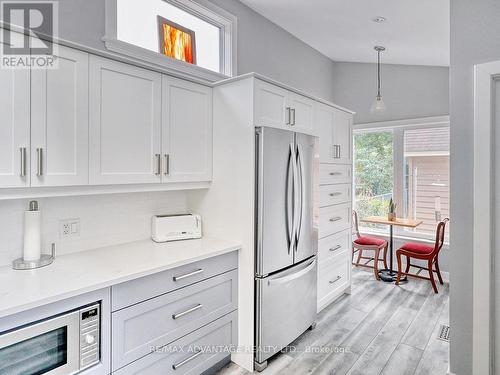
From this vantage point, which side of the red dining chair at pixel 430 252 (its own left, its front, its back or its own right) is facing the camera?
left

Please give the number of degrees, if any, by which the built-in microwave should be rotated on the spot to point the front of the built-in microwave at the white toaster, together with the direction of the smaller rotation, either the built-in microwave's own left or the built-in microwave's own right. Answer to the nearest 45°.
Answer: approximately 90° to the built-in microwave's own left

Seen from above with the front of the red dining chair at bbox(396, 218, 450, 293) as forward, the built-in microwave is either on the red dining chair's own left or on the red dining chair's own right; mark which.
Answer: on the red dining chair's own left

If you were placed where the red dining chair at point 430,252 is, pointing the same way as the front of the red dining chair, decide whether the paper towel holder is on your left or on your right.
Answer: on your left

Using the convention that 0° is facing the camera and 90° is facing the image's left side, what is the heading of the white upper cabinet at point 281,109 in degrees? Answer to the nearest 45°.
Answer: approximately 315°

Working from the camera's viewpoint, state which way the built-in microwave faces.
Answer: facing the viewer and to the right of the viewer

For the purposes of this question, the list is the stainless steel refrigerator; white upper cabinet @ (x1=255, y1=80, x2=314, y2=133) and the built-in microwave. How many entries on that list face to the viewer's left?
0

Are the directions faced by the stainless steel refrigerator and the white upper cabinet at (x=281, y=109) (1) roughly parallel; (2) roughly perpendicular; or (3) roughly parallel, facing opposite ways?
roughly parallel

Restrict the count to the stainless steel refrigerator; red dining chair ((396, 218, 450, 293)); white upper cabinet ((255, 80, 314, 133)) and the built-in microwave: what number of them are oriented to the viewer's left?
1

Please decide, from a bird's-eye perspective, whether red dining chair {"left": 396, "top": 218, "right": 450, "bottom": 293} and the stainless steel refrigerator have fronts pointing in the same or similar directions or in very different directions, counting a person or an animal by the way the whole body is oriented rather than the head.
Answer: very different directions

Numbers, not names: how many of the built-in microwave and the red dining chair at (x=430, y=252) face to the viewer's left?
1

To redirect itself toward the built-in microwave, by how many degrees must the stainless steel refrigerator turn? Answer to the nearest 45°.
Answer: approximately 90° to its right
